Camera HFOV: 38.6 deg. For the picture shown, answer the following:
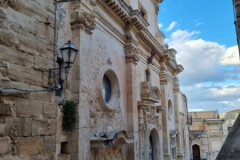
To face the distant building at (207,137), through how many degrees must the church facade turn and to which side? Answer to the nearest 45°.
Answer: approximately 90° to its left

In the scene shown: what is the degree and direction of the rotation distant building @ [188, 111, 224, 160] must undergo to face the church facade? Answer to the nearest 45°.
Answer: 0° — it already faces it

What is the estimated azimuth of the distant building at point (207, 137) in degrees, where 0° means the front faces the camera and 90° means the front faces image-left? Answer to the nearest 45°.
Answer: approximately 0°

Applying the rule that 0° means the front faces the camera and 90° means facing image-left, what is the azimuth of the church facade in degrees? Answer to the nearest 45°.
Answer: approximately 315°
